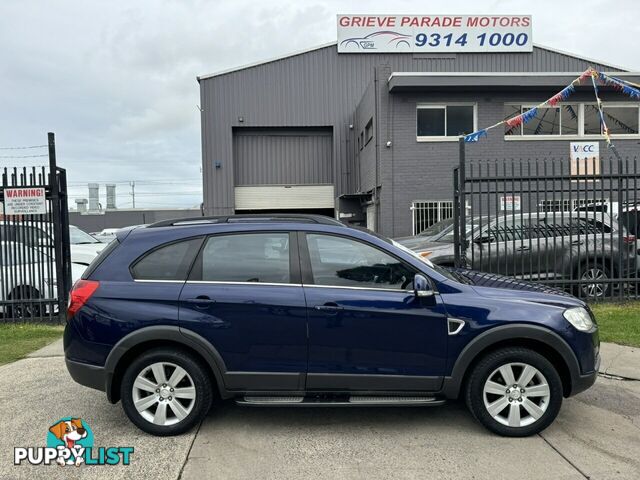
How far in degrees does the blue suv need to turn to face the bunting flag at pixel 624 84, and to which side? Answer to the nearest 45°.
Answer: approximately 45° to its left

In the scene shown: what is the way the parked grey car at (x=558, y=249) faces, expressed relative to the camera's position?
facing to the left of the viewer

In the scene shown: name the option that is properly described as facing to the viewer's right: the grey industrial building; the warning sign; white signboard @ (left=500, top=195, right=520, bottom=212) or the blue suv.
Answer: the blue suv

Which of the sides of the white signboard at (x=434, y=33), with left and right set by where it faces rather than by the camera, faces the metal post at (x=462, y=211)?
front

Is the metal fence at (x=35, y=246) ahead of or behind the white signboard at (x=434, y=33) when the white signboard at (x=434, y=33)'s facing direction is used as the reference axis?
ahead

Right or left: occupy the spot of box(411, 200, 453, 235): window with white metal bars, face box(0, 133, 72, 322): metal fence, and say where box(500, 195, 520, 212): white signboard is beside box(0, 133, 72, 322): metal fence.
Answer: left

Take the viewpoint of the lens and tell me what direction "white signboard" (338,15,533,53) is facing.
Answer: facing the viewer

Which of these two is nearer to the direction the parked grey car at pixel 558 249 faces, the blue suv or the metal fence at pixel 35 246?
the metal fence

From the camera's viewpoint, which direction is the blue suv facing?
to the viewer's right

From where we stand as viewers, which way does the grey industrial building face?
facing the viewer

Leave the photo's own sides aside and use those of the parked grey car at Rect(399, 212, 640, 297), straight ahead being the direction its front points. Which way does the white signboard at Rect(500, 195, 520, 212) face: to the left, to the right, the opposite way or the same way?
to the left

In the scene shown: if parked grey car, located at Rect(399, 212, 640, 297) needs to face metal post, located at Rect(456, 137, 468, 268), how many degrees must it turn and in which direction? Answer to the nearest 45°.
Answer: approximately 45° to its left
